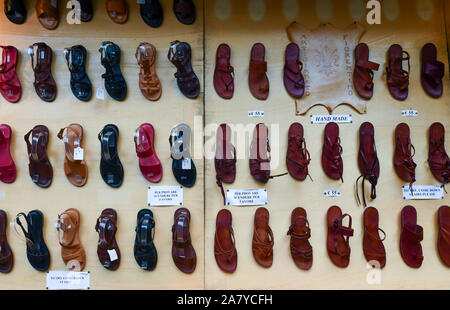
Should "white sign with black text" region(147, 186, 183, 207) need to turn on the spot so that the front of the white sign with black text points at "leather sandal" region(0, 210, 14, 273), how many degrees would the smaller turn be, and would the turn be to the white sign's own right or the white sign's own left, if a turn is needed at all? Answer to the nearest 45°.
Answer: approximately 90° to the white sign's own right

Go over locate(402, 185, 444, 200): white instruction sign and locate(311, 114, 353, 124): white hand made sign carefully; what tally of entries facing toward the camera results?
2

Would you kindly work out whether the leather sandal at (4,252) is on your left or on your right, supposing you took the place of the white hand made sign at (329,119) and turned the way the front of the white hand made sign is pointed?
on your right

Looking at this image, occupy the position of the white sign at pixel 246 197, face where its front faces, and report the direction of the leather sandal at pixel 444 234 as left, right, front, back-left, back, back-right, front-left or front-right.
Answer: left

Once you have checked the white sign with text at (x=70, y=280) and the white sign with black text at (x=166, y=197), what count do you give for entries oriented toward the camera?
2

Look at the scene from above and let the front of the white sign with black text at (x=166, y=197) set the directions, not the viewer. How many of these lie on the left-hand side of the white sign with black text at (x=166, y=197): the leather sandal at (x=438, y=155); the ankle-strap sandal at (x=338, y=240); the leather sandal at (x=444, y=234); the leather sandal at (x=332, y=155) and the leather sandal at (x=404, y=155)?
5

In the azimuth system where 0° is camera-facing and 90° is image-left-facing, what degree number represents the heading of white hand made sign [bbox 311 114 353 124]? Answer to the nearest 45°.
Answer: approximately 0°
